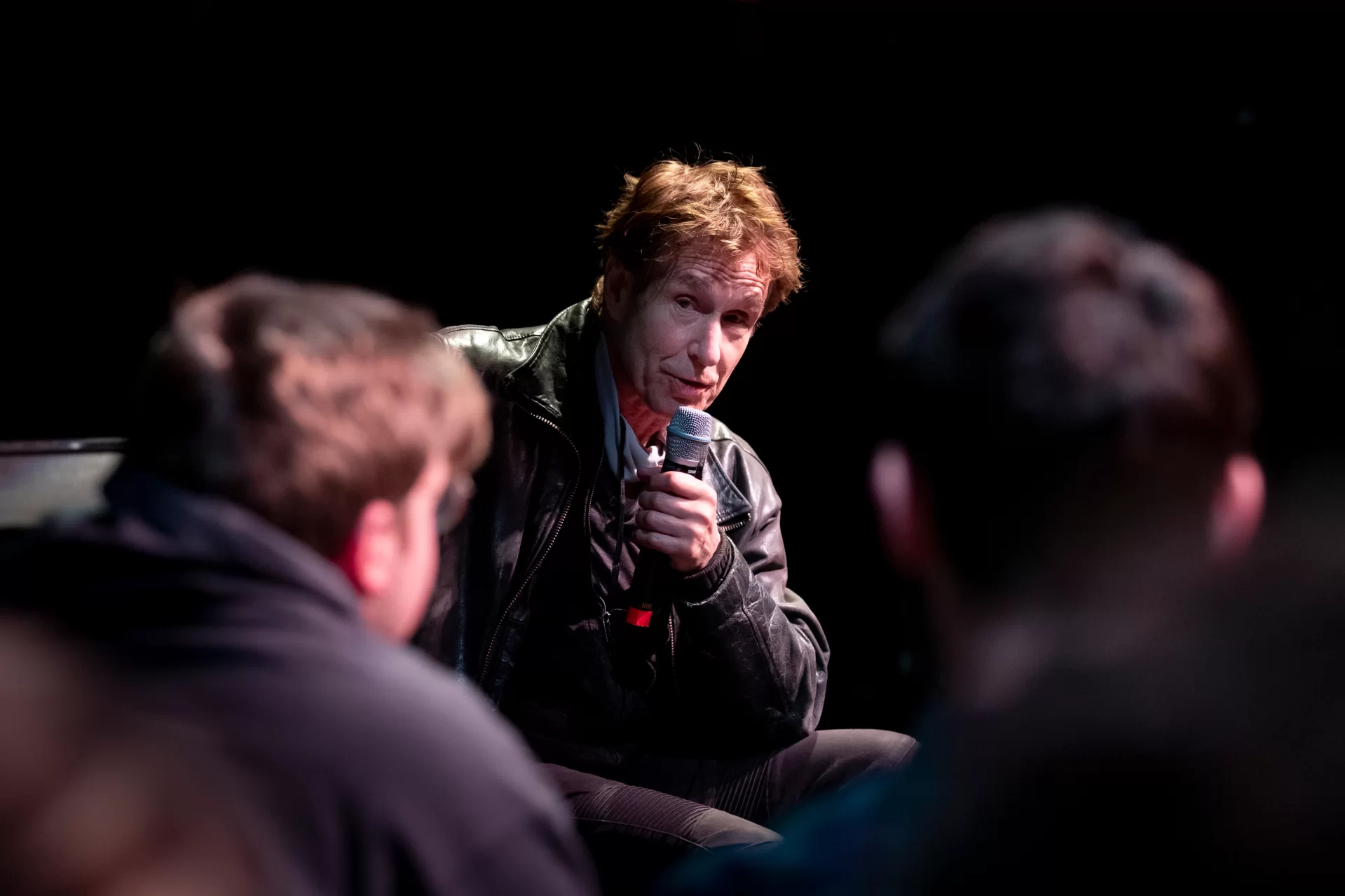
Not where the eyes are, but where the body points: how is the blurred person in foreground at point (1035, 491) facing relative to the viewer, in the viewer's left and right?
facing away from the viewer

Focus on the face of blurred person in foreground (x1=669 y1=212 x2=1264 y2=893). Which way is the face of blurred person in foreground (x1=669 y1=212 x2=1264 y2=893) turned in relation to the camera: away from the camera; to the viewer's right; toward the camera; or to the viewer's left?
away from the camera

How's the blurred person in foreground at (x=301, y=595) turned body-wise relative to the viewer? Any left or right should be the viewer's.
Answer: facing away from the viewer and to the right of the viewer

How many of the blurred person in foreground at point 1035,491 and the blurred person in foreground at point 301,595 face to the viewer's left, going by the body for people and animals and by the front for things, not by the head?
0

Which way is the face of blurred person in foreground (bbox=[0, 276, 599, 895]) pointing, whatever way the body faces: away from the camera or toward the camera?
away from the camera
